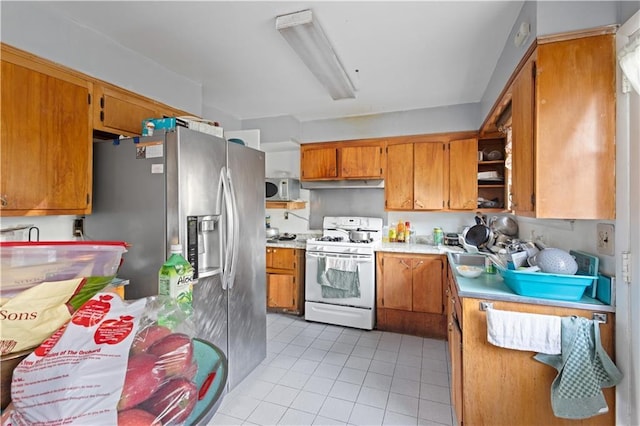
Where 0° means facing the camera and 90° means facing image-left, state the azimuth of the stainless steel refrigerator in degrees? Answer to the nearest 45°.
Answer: approximately 315°

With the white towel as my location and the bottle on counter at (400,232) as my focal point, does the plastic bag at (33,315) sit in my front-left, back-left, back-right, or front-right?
back-left

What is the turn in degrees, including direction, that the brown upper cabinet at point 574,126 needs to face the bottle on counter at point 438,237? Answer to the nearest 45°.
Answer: approximately 45° to its right

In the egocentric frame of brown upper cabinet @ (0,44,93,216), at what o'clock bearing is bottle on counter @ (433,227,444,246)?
The bottle on counter is roughly at 11 o'clock from the brown upper cabinet.

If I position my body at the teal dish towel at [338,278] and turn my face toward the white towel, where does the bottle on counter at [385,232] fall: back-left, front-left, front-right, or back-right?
back-left

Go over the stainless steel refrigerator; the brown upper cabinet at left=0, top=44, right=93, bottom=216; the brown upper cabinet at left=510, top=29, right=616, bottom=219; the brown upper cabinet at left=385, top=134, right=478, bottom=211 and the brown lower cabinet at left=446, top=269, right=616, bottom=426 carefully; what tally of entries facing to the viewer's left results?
2

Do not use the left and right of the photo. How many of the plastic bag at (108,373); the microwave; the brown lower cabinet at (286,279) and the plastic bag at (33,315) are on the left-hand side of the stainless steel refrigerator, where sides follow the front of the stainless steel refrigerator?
2

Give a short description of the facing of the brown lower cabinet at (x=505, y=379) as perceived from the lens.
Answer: facing to the left of the viewer

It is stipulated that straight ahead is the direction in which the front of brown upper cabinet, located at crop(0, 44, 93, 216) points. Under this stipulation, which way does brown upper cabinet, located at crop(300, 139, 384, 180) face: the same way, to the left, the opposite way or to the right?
to the right

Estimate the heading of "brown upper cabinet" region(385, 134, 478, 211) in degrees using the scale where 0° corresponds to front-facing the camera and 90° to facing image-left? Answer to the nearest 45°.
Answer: approximately 0°

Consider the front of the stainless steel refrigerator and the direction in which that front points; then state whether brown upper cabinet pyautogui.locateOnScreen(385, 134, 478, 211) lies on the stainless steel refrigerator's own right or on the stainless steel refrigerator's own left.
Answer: on the stainless steel refrigerator's own left

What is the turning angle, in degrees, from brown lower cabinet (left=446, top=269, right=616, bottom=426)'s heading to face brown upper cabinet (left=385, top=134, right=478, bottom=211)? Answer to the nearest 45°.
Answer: approximately 45° to its right
